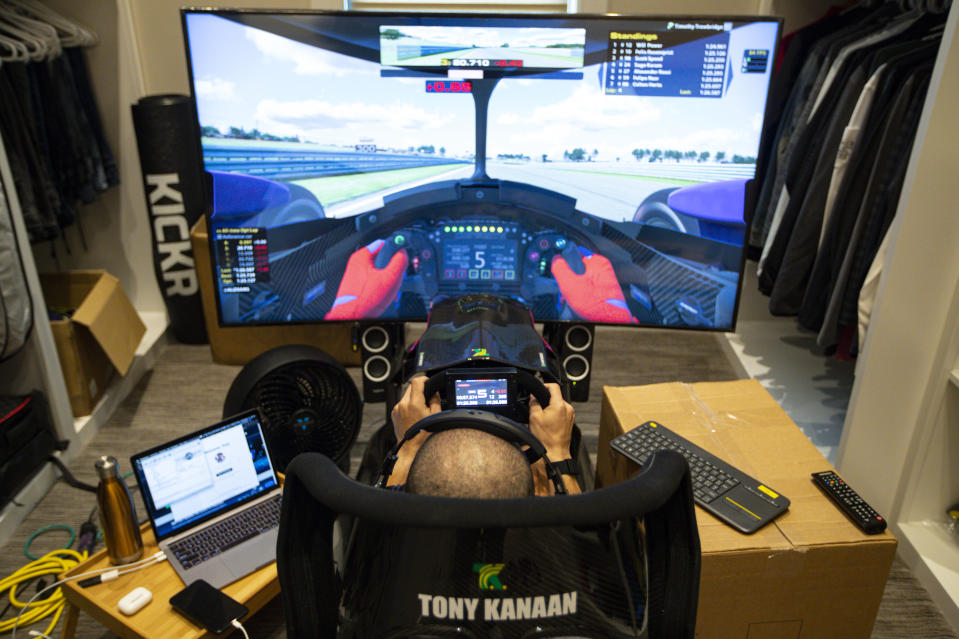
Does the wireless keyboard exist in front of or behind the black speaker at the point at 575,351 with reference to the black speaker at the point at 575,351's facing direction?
in front

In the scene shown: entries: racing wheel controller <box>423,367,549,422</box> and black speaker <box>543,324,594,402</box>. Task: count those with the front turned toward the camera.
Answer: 2

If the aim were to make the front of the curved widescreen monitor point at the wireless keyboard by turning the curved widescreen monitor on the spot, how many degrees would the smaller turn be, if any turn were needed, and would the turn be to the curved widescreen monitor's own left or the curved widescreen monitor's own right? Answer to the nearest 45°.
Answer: approximately 45° to the curved widescreen monitor's own left

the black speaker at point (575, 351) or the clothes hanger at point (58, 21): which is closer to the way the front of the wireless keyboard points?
the clothes hanger

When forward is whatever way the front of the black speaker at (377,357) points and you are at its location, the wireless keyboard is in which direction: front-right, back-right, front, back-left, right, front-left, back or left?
front-left

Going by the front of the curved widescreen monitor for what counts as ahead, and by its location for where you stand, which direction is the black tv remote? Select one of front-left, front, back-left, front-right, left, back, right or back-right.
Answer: front-left

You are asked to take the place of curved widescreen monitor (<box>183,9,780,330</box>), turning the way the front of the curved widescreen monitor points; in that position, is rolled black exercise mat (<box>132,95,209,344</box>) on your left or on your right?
on your right

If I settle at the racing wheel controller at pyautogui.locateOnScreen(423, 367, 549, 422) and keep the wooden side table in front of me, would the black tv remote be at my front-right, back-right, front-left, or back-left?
back-left

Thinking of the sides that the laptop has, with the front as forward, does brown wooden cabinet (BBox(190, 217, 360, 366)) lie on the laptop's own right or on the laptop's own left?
on the laptop's own left

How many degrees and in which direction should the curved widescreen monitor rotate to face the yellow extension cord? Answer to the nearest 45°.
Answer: approximately 90° to its right
